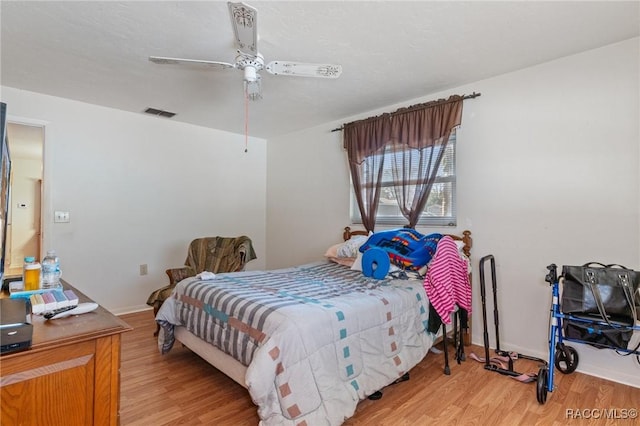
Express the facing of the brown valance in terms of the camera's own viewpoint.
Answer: facing the viewer and to the left of the viewer

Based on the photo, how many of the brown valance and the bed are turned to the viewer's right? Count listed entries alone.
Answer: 0

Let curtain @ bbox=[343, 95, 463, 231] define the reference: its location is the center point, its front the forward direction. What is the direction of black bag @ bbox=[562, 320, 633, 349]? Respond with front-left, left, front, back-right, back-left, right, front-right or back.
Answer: left

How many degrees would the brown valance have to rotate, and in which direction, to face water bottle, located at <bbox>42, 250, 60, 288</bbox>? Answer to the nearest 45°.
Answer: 0° — it already faces it

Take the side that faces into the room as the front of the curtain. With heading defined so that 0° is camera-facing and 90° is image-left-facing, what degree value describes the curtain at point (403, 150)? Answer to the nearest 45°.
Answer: approximately 45°

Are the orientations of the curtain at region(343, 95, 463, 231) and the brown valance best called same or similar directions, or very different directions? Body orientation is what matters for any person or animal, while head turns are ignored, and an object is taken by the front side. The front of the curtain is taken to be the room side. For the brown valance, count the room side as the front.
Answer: same or similar directions

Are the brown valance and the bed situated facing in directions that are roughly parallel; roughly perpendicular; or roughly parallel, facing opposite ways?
roughly parallel

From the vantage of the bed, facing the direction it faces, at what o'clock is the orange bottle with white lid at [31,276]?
The orange bottle with white lid is roughly at 1 o'clock from the bed.

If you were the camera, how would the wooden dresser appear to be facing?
facing away from the viewer and to the right of the viewer

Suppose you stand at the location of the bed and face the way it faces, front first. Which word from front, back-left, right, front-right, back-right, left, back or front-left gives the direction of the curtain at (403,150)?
back

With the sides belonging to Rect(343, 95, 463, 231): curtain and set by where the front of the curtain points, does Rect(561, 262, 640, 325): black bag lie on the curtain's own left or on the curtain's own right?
on the curtain's own left

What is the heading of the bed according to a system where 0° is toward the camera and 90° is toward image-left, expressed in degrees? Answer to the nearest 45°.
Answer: approximately 45°
